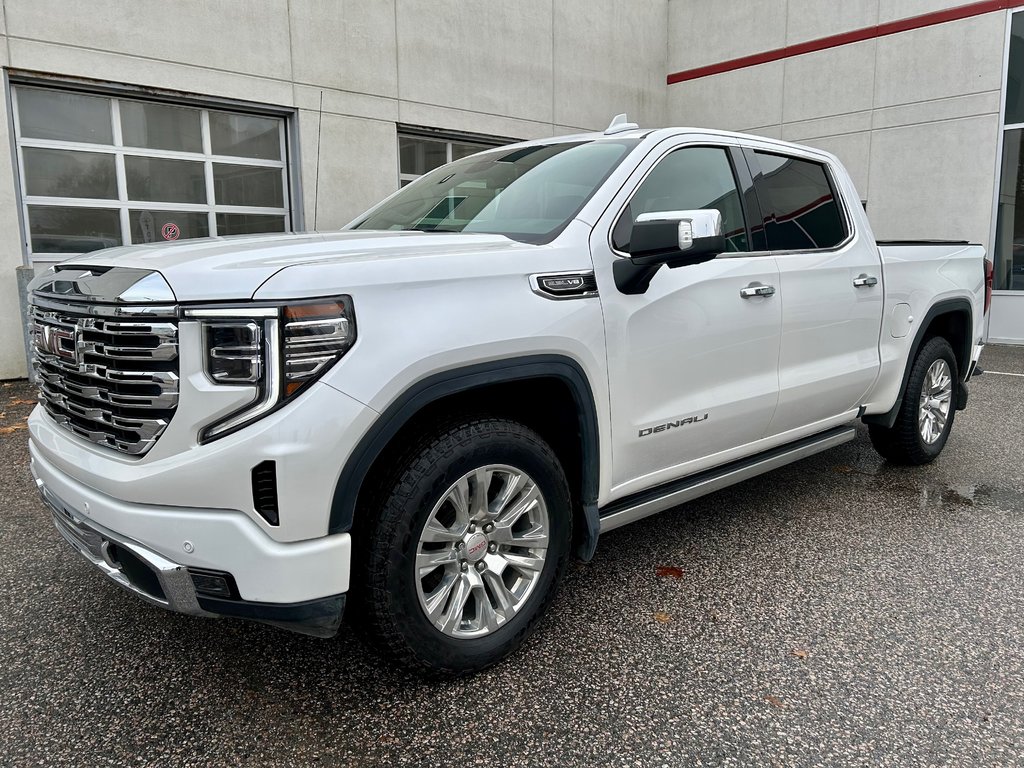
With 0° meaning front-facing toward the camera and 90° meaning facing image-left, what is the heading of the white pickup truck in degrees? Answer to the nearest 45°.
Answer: approximately 45°
